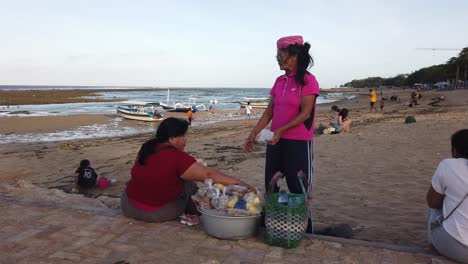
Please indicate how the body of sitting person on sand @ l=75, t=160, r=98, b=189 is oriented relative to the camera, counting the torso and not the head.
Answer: away from the camera

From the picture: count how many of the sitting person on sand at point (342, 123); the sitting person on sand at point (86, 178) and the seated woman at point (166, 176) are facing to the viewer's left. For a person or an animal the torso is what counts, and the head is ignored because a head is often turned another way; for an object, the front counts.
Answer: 1

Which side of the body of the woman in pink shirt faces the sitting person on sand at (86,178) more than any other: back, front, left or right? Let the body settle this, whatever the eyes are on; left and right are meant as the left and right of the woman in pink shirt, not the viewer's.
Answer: right

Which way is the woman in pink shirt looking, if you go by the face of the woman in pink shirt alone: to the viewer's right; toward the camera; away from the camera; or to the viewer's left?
to the viewer's left

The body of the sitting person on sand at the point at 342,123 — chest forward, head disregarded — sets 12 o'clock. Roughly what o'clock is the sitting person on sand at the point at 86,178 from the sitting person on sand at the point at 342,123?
the sitting person on sand at the point at 86,178 is roughly at 10 o'clock from the sitting person on sand at the point at 342,123.

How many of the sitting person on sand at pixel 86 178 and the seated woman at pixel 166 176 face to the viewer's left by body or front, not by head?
0

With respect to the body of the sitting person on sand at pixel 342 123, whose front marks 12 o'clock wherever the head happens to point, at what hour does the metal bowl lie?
The metal bowl is roughly at 9 o'clock from the sitting person on sand.

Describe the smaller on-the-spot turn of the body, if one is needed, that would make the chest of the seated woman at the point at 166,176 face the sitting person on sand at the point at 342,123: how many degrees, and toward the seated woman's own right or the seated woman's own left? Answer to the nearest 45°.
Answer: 0° — they already face them
